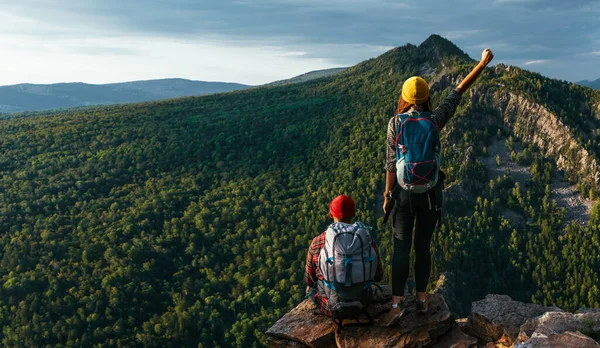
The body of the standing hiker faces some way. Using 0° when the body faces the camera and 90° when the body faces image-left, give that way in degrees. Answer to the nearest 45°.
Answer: approximately 180°

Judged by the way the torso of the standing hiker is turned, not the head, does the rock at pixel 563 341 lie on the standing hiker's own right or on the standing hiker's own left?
on the standing hiker's own right

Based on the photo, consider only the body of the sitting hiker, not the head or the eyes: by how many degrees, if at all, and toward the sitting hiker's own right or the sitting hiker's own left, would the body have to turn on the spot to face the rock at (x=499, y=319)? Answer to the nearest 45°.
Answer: approximately 45° to the sitting hiker's own right

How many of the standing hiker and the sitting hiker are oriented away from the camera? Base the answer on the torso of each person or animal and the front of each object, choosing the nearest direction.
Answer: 2

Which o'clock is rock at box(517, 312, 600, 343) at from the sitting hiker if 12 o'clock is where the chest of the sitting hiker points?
The rock is roughly at 3 o'clock from the sitting hiker.

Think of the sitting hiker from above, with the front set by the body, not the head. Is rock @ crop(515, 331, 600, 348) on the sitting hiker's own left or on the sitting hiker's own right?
on the sitting hiker's own right

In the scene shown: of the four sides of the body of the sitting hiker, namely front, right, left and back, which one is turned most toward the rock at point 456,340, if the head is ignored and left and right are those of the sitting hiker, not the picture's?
right

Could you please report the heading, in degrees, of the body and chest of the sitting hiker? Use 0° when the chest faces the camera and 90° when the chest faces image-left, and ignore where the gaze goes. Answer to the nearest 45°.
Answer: approximately 180°

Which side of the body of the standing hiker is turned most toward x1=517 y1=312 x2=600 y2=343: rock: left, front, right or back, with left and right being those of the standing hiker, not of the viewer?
right
